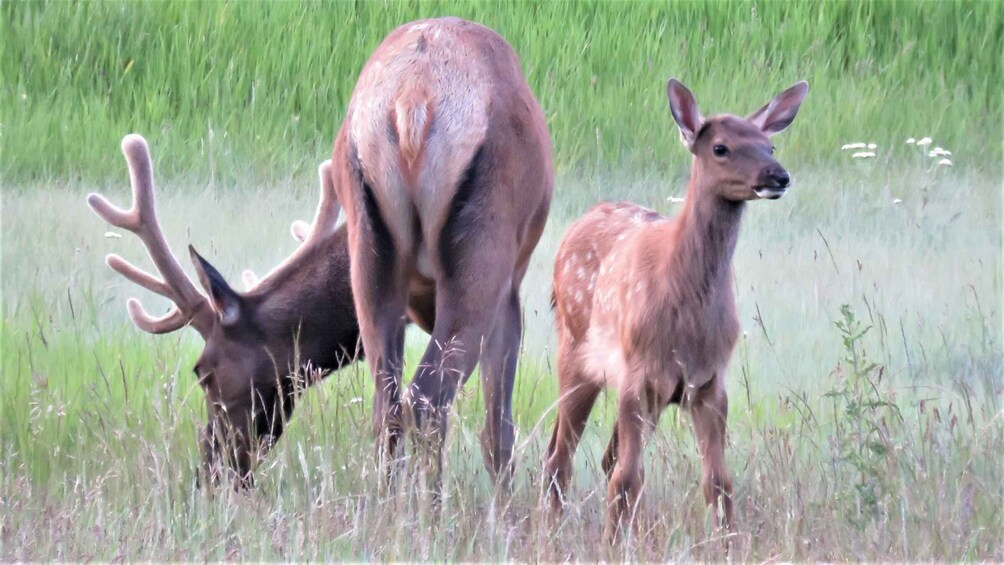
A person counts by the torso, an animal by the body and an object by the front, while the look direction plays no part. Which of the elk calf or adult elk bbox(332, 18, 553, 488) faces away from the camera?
the adult elk

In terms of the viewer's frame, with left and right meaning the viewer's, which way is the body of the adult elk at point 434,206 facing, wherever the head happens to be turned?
facing away from the viewer

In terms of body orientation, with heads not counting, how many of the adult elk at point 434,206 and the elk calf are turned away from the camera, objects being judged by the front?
1

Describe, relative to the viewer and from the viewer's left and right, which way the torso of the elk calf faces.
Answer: facing the viewer and to the right of the viewer

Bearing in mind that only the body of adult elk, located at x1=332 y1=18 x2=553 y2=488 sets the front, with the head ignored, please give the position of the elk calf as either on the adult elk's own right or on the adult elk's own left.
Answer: on the adult elk's own right

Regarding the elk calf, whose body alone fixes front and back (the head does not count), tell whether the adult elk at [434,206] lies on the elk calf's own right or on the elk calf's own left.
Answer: on the elk calf's own right
